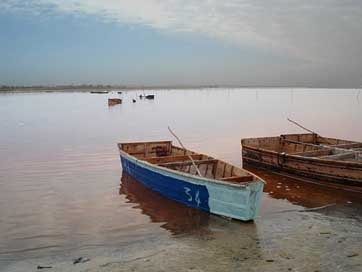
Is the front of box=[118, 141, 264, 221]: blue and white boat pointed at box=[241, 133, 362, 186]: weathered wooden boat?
no
